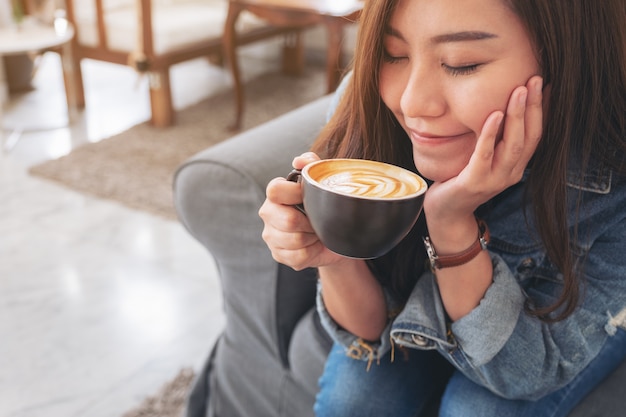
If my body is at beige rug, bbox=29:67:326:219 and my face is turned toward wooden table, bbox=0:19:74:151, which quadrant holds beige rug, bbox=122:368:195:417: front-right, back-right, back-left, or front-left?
back-left

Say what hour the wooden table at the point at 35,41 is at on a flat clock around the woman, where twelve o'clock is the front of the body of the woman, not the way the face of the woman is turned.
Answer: The wooden table is roughly at 3 o'clock from the woman.

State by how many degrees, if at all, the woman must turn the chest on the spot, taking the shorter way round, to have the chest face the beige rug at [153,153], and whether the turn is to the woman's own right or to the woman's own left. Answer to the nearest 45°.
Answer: approximately 90° to the woman's own right
